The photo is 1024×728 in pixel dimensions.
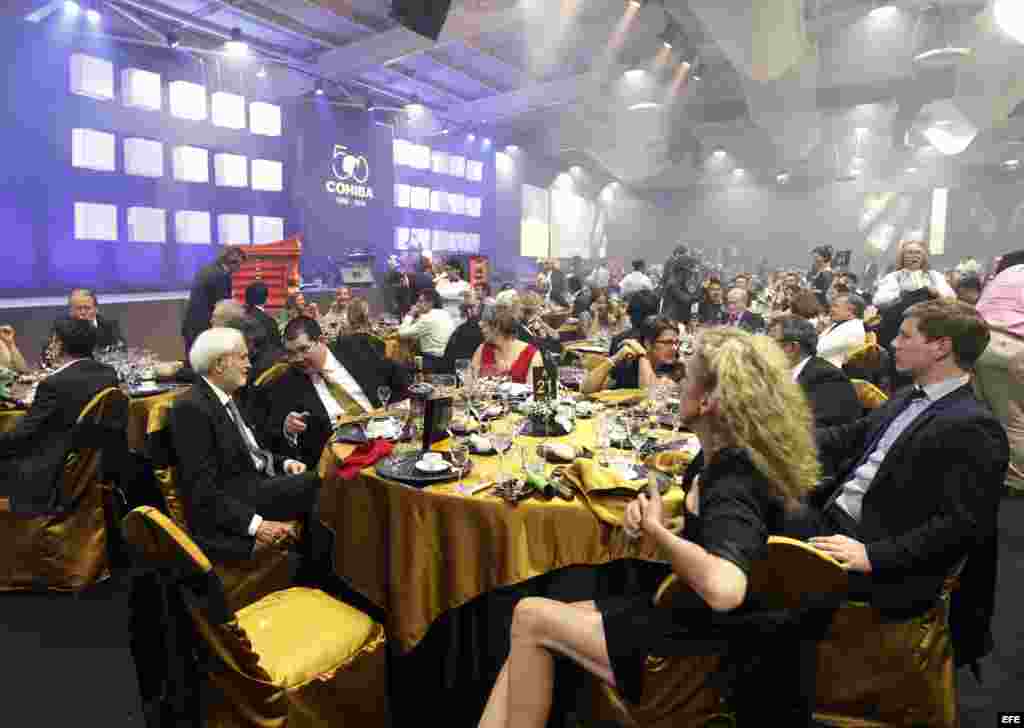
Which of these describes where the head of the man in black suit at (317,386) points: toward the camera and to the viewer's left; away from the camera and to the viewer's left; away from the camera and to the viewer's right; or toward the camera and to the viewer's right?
toward the camera and to the viewer's left

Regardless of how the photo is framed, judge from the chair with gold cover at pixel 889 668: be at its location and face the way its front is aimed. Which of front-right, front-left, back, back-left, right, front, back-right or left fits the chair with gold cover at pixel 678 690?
front-left

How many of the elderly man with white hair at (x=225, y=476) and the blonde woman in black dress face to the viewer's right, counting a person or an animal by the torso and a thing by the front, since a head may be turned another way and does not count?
1

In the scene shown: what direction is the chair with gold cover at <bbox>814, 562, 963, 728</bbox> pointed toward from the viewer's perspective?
to the viewer's left

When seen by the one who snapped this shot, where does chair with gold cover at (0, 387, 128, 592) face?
facing to the left of the viewer

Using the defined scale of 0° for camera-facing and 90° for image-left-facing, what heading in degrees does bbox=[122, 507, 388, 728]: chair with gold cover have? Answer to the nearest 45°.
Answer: approximately 225°

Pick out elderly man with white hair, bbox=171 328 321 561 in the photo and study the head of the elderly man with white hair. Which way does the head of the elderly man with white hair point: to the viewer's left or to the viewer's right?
to the viewer's right

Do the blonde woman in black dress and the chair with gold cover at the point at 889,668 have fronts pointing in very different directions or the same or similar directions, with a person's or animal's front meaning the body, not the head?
same or similar directions

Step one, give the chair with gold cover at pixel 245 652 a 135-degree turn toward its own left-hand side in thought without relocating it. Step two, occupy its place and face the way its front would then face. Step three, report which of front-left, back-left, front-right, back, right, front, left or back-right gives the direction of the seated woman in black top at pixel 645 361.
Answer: back-right

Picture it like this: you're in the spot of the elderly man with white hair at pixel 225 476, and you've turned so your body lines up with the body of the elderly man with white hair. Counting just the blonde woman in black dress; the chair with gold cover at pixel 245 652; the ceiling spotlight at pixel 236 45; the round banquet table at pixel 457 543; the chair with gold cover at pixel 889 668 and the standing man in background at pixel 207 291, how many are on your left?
2

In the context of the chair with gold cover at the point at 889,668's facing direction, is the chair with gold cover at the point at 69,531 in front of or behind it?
in front

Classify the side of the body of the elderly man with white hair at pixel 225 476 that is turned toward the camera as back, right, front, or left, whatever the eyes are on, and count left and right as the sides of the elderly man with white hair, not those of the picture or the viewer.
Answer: right

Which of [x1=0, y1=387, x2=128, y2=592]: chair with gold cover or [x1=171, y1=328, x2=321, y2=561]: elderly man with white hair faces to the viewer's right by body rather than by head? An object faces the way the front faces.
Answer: the elderly man with white hair
